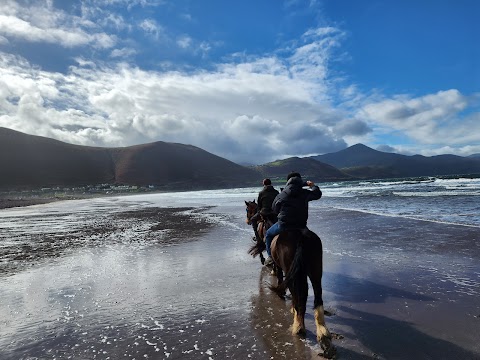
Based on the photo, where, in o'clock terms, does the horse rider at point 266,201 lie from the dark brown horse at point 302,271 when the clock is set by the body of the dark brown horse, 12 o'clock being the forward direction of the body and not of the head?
The horse rider is roughly at 1 o'clock from the dark brown horse.

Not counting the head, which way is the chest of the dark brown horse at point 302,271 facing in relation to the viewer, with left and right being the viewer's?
facing away from the viewer and to the left of the viewer

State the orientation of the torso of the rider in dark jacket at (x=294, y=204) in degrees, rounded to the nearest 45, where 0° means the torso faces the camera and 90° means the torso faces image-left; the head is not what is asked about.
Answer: approximately 135°
